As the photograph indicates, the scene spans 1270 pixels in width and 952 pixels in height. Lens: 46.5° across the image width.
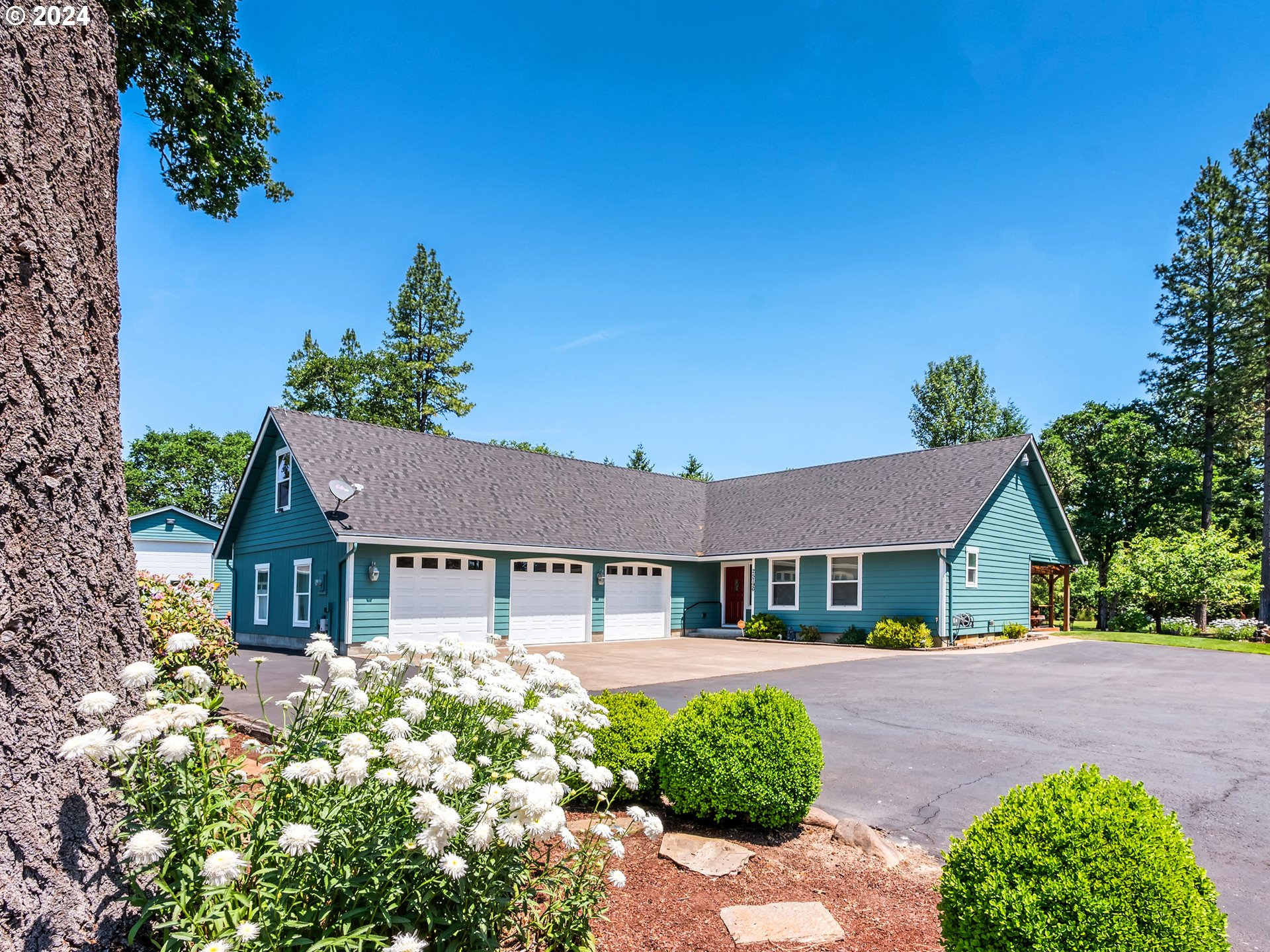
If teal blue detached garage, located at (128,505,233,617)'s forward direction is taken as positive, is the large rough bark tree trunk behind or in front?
in front

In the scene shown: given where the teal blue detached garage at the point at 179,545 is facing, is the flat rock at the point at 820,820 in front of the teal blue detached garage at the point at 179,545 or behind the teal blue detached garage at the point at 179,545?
in front

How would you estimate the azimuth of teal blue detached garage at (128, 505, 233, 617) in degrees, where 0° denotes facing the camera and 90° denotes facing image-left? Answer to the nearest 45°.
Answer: approximately 0°

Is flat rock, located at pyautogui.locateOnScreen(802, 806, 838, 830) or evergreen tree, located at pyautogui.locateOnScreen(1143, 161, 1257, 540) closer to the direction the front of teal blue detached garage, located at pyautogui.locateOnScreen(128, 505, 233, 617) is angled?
the flat rock

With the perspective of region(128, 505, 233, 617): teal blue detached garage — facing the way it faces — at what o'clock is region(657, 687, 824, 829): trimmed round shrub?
The trimmed round shrub is roughly at 12 o'clock from the teal blue detached garage.

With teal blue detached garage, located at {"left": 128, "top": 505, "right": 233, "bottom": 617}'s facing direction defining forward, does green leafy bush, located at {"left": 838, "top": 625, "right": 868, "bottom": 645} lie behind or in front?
in front

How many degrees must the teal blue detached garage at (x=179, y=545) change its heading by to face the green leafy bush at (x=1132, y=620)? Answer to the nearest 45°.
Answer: approximately 45° to its left
